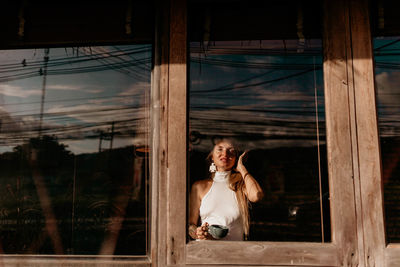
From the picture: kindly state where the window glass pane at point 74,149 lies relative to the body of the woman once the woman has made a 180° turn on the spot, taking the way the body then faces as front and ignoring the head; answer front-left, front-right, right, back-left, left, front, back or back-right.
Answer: left

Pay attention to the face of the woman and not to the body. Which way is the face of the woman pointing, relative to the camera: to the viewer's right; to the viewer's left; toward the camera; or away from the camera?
toward the camera

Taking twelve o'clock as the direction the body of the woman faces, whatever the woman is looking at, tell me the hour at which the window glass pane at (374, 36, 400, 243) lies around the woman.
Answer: The window glass pane is roughly at 9 o'clock from the woman.

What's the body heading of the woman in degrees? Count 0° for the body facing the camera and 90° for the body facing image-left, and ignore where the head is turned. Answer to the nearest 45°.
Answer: approximately 0°
